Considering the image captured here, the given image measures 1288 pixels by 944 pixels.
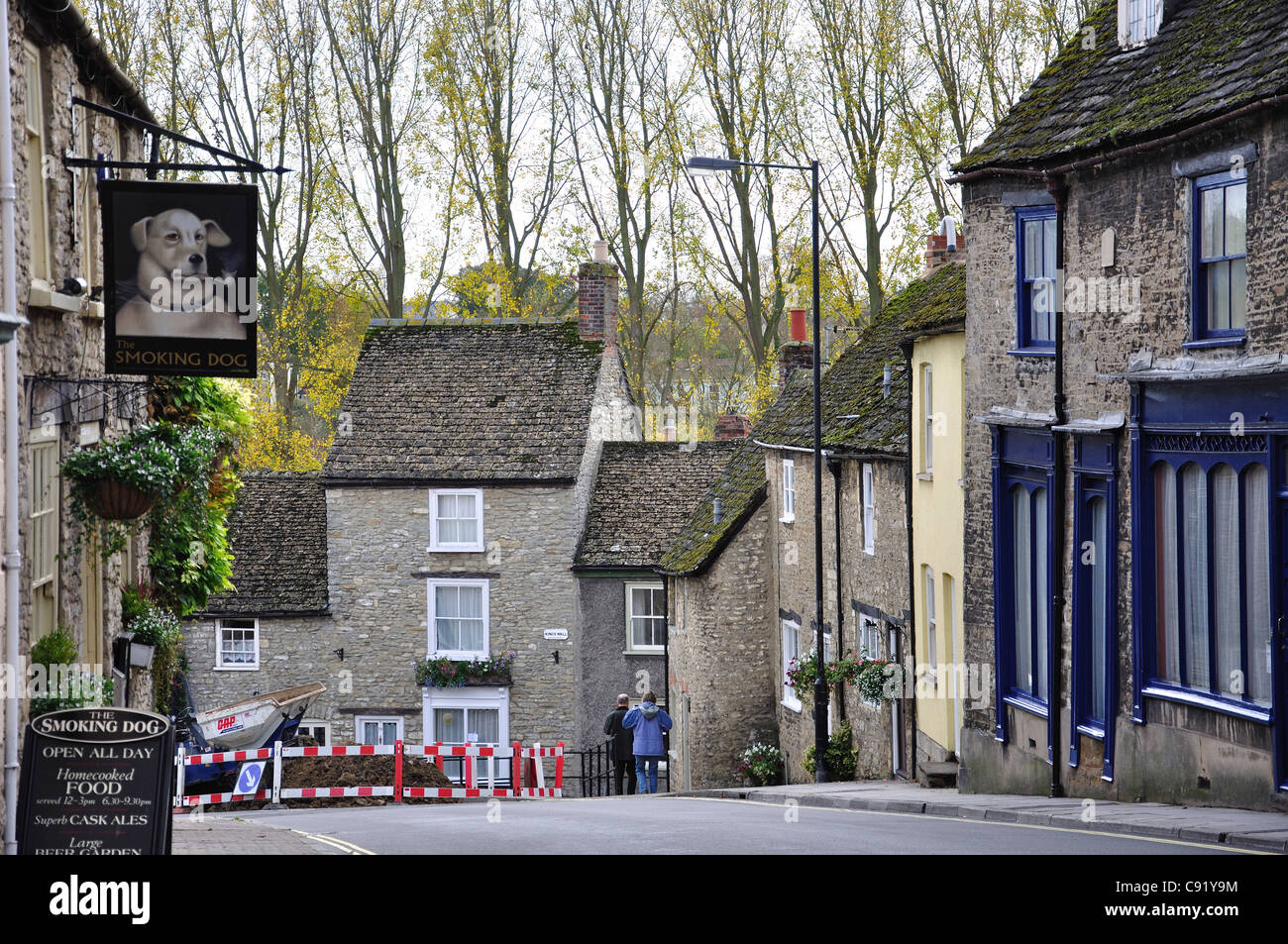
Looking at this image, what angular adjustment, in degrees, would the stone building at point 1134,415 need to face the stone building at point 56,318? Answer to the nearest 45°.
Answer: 0° — it already faces it

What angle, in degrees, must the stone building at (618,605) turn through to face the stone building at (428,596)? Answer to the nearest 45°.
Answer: approximately 90° to its right

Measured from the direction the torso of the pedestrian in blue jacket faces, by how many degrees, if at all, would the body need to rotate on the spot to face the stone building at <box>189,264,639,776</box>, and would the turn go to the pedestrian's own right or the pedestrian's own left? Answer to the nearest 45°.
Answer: approximately 45° to the pedestrian's own left

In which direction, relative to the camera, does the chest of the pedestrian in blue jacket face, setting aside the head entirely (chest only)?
away from the camera

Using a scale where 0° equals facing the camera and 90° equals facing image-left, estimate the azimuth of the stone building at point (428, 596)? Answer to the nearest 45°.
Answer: approximately 0°
